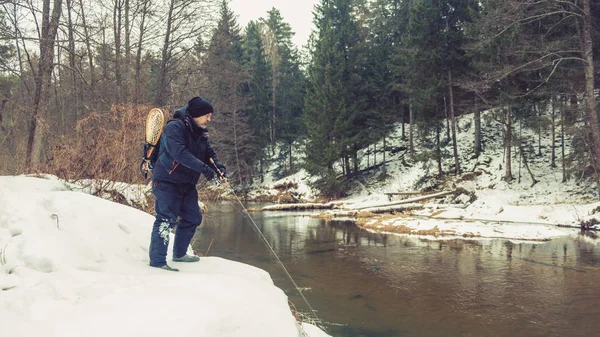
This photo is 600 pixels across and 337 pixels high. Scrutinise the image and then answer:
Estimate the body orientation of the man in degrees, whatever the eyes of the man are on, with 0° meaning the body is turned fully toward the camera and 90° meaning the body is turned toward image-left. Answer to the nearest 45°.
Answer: approximately 270°

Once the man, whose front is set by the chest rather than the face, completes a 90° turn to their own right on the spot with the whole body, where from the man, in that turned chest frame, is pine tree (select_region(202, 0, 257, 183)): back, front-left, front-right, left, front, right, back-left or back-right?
back

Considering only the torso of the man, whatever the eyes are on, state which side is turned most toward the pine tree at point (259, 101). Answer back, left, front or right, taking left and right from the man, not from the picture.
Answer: left

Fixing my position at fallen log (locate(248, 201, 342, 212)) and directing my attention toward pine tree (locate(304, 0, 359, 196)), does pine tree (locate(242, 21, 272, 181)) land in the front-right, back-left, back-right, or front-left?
front-left

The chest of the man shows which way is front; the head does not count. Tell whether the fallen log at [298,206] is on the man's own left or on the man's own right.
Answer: on the man's own left

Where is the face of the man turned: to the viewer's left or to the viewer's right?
to the viewer's right
